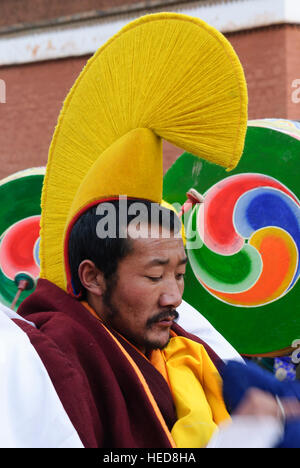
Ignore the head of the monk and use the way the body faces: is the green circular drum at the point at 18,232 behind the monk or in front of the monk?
behind

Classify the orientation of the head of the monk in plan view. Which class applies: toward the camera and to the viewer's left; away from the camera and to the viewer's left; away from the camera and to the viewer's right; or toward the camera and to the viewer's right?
toward the camera and to the viewer's right

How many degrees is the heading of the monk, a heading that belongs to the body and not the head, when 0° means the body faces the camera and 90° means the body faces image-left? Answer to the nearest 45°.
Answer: approximately 315°

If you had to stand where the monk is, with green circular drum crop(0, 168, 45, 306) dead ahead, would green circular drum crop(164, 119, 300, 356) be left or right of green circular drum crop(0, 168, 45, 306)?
right

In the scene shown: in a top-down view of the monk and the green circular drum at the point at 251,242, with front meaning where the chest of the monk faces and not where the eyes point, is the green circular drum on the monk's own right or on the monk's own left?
on the monk's own left
